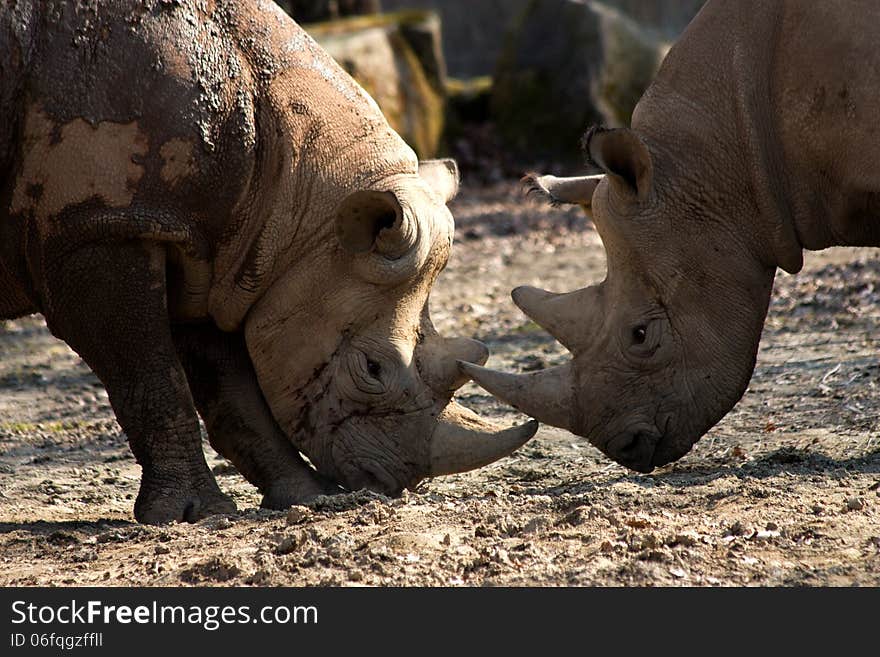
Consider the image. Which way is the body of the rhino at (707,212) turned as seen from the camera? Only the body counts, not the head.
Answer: to the viewer's left

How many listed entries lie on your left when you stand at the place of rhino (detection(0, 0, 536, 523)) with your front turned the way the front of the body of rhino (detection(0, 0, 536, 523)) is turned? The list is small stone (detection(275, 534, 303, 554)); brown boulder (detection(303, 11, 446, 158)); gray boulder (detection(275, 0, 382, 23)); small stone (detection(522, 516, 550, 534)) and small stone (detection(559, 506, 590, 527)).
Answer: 2

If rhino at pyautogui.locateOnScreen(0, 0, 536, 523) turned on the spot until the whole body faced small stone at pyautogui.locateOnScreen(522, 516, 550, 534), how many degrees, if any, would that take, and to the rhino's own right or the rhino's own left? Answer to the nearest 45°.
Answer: approximately 45° to the rhino's own right

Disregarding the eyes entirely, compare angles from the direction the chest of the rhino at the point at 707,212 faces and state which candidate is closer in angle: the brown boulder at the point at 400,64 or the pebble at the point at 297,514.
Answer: the pebble

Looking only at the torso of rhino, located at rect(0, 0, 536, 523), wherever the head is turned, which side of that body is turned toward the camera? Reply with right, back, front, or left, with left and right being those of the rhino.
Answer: right

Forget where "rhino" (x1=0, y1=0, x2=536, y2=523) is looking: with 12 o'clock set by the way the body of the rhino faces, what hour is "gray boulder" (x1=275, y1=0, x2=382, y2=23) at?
The gray boulder is roughly at 9 o'clock from the rhino.

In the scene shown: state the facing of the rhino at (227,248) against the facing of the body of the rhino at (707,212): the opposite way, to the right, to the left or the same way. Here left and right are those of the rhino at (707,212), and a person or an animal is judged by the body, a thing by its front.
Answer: the opposite way

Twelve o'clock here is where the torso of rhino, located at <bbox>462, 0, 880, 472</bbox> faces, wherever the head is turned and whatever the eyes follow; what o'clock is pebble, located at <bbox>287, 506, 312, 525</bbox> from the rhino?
The pebble is roughly at 11 o'clock from the rhino.

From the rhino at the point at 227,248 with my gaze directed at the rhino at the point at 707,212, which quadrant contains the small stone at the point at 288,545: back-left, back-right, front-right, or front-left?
front-right

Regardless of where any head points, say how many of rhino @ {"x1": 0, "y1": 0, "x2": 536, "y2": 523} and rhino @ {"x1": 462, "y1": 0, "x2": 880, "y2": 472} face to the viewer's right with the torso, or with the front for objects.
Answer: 1

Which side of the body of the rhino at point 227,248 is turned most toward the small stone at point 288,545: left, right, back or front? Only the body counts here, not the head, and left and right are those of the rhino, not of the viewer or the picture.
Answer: right

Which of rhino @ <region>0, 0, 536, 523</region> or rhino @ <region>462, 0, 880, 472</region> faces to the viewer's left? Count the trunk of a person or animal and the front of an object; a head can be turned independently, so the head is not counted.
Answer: rhino @ <region>462, 0, 880, 472</region>

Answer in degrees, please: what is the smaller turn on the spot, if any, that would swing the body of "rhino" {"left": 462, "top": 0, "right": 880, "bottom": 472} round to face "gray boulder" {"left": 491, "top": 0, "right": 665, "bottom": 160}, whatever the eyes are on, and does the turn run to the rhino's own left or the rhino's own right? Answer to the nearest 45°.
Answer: approximately 90° to the rhino's own right
